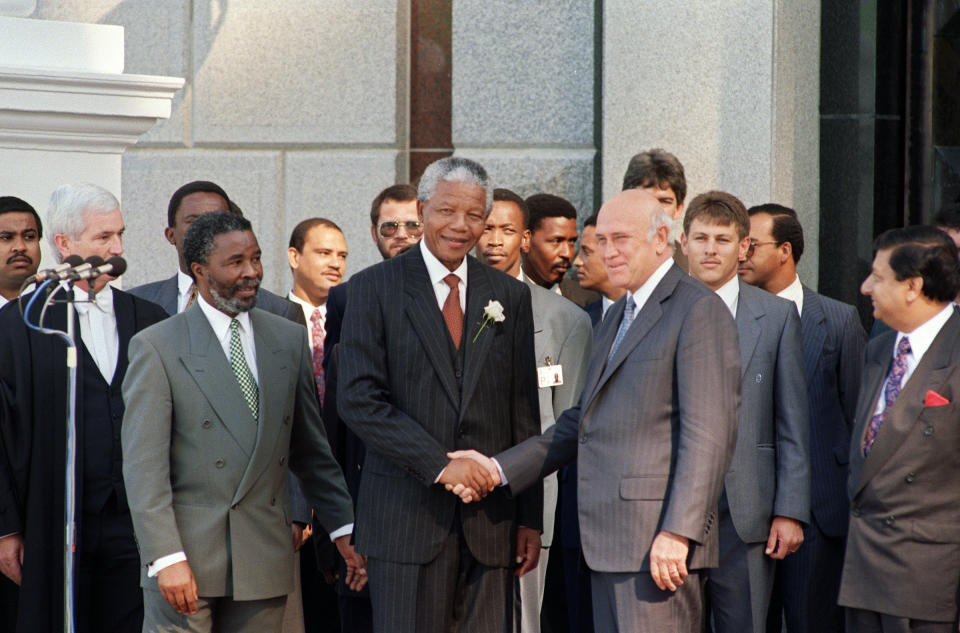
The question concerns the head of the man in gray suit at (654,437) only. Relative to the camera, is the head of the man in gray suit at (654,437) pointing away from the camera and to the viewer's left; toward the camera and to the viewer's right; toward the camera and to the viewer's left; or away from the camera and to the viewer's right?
toward the camera and to the viewer's left

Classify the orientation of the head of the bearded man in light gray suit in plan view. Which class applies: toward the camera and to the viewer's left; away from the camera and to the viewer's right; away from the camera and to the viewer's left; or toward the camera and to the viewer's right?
toward the camera and to the viewer's right

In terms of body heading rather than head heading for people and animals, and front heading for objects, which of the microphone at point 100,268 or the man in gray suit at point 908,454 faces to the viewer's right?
the microphone

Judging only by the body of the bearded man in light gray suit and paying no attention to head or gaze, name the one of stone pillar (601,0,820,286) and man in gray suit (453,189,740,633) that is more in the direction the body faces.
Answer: the man in gray suit

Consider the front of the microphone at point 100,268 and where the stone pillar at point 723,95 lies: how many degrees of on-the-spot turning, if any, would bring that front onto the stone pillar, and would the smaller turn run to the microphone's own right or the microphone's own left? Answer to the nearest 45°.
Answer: approximately 45° to the microphone's own left

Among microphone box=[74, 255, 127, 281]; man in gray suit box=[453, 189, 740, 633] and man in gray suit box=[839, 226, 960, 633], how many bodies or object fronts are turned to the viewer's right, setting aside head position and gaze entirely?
1

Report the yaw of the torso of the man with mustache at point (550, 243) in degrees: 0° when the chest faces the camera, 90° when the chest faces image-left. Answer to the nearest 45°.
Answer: approximately 315°

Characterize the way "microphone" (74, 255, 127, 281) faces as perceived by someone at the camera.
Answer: facing to the right of the viewer

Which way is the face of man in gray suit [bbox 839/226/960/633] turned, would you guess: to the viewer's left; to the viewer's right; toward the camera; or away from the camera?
to the viewer's left
